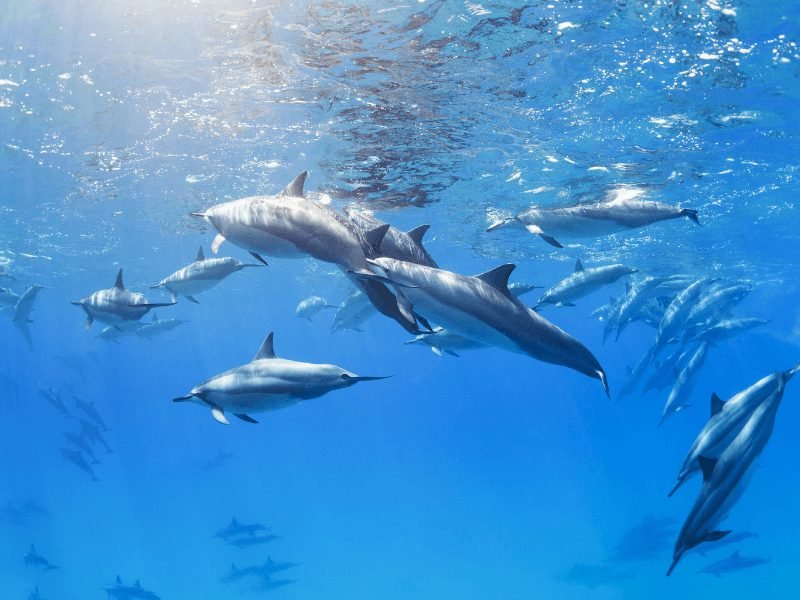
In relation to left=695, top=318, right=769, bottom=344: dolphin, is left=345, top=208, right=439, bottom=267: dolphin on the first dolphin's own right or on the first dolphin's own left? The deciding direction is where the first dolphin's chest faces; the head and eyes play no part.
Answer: on the first dolphin's own left

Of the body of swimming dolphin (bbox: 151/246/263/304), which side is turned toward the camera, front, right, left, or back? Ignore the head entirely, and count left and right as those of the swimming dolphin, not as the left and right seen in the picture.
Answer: left

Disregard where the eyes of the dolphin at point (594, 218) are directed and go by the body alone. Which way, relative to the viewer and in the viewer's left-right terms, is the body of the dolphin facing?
facing to the left of the viewer

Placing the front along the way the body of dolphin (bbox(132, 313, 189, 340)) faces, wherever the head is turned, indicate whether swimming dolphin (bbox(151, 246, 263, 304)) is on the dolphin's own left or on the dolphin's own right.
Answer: on the dolphin's own left

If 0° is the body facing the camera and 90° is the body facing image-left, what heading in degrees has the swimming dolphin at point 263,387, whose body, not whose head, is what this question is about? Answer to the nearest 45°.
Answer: approximately 90°

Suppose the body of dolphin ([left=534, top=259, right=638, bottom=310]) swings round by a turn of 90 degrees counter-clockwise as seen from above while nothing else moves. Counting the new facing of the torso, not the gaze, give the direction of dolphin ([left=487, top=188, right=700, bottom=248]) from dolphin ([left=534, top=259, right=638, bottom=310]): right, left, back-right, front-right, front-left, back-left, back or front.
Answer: front

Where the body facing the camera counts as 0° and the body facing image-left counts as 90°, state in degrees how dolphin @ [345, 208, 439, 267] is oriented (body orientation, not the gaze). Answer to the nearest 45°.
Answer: approximately 90°

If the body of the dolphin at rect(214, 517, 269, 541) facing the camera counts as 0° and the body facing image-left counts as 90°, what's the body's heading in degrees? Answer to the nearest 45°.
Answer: approximately 90°
